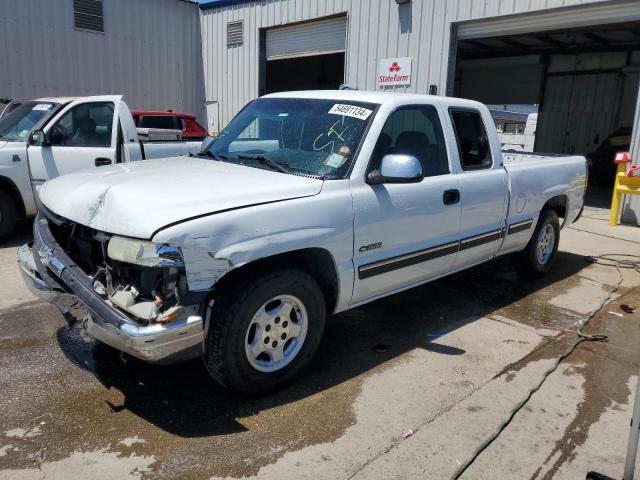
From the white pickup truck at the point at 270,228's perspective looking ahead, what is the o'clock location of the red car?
The red car is roughly at 4 o'clock from the white pickup truck.

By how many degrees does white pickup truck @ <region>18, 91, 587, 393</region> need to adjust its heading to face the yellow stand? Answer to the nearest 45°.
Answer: approximately 180°

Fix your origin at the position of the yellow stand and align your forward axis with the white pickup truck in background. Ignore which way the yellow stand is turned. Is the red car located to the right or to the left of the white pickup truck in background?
right

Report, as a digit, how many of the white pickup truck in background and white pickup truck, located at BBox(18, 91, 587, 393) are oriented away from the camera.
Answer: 0

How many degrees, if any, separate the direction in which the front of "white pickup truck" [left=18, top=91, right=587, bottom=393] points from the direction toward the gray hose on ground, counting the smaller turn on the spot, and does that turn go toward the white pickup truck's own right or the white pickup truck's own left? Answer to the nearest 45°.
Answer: approximately 135° to the white pickup truck's own left

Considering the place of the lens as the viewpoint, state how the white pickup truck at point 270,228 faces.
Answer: facing the viewer and to the left of the viewer

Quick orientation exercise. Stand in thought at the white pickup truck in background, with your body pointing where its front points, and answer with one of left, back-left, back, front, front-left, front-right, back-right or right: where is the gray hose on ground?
left

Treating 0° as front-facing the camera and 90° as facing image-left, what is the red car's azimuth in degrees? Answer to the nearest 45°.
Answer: approximately 90°

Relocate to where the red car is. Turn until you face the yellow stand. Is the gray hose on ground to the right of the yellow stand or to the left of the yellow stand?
right

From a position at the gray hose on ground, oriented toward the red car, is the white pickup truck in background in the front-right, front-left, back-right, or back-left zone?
front-left
